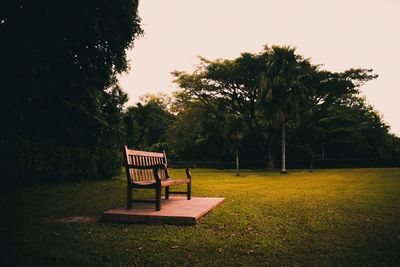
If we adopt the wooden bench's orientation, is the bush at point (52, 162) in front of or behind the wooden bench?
behind

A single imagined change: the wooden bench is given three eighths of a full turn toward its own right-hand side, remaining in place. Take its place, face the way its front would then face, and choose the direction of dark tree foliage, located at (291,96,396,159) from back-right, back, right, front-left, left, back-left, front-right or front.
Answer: back-right

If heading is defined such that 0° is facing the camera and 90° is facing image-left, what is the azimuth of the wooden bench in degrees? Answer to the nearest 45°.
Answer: approximately 315°

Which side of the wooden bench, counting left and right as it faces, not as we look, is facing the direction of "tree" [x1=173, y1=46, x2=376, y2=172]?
left

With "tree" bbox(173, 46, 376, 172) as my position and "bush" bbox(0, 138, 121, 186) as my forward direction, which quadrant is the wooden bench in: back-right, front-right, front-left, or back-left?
front-left

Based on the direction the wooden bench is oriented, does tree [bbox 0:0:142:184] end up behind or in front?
behind
